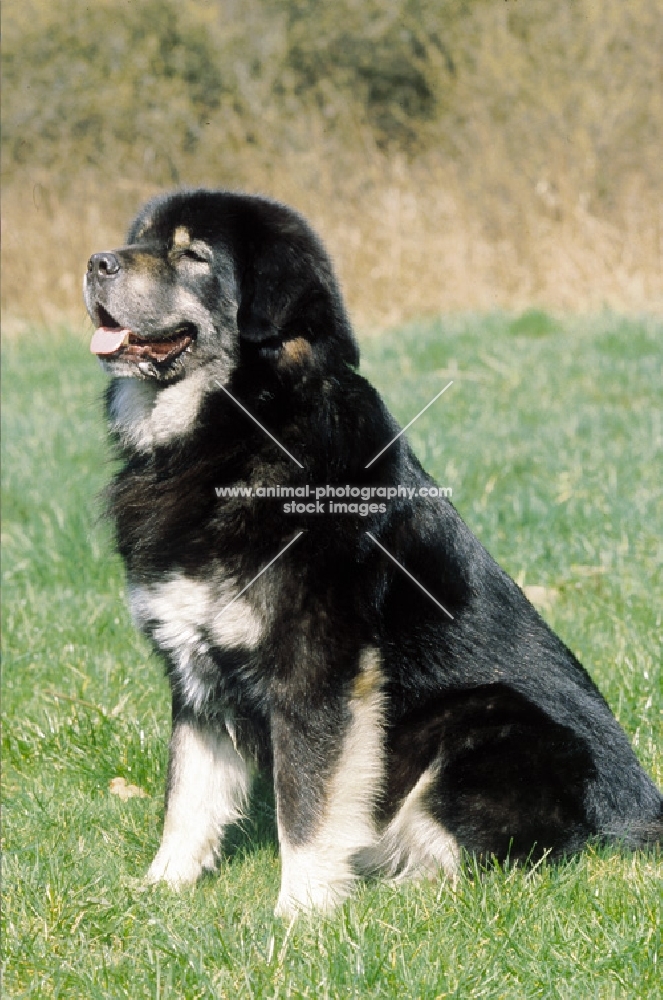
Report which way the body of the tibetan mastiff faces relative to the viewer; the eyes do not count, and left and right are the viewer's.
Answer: facing the viewer and to the left of the viewer
